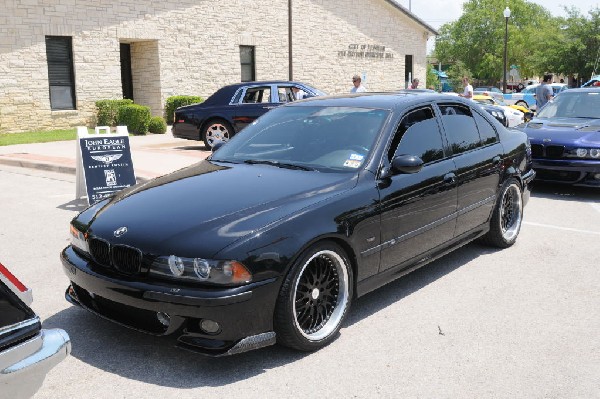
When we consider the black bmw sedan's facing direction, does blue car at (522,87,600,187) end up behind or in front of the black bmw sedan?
behind

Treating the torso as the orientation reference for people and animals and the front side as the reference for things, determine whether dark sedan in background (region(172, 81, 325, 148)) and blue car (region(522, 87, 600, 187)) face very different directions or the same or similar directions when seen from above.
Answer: very different directions

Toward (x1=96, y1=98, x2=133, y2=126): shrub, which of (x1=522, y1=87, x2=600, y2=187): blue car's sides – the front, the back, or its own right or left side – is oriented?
right

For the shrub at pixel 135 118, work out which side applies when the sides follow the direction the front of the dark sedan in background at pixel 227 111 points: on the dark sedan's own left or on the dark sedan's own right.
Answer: on the dark sedan's own left

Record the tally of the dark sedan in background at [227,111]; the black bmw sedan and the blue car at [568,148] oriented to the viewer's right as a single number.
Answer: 1

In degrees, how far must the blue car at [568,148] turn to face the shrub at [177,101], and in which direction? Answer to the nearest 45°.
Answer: approximately 90° to its right

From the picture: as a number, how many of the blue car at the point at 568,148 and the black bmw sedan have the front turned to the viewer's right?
0

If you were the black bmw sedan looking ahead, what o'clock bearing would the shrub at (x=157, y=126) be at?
The shrub is roughly at 4 o'clock from the black bmw sedan.

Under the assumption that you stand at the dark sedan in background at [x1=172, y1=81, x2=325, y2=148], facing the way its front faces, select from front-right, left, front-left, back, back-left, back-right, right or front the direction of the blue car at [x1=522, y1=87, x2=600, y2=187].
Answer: front-right

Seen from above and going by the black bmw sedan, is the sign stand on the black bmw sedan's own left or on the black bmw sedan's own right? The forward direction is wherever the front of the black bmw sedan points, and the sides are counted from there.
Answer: on the black bmw sedan's own right

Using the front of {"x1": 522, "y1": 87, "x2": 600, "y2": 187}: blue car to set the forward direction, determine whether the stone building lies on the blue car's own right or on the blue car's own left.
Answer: on the blue car's own right

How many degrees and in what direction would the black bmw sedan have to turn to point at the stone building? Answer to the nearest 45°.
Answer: approximately 135° to its right
